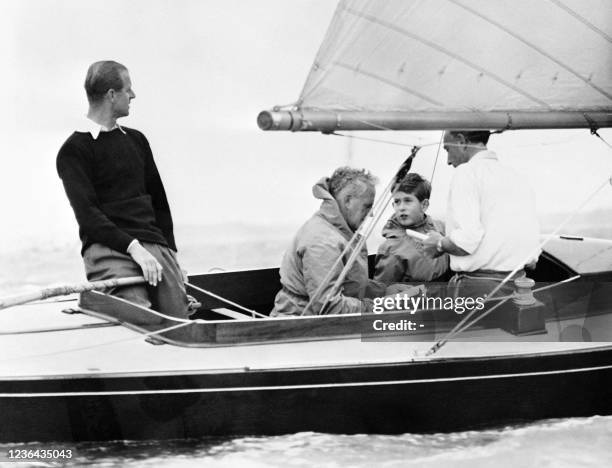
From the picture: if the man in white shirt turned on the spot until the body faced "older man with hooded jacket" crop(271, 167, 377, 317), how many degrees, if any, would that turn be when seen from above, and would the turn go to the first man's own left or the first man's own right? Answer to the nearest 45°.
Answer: approximately 45° to the first man's own left

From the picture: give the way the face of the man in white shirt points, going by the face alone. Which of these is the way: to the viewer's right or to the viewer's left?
to the viewer's left

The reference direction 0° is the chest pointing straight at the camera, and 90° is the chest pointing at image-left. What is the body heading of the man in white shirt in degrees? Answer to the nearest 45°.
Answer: approximately 135°

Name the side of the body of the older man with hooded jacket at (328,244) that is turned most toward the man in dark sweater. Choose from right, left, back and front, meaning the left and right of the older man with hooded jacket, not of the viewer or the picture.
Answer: back

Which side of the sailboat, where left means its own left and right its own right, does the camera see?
right

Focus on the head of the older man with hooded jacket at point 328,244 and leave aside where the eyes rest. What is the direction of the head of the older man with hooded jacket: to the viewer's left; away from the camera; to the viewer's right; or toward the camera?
to the viewer's right
